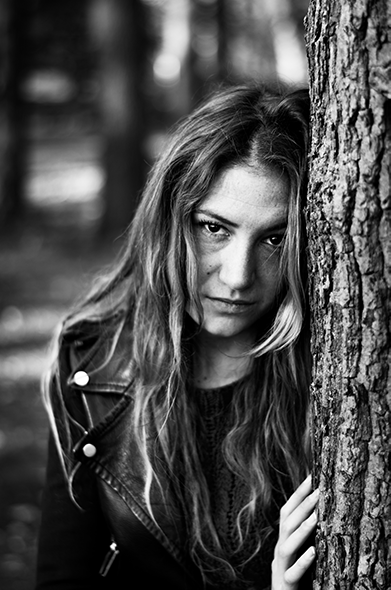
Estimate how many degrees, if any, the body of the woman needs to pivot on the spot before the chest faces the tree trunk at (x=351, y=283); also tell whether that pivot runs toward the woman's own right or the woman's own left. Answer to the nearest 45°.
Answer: approximately 45° to the woman's own left

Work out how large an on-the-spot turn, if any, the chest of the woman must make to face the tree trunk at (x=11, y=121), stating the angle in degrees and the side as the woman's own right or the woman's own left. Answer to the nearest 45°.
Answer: approximately 180°

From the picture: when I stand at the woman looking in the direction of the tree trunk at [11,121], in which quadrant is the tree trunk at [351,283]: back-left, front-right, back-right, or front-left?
back-right

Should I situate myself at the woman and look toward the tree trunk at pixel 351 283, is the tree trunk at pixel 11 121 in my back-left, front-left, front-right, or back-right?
back-left

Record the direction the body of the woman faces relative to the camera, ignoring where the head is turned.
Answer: toward the camera

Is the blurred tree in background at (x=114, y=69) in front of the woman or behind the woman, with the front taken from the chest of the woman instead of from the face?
behind
